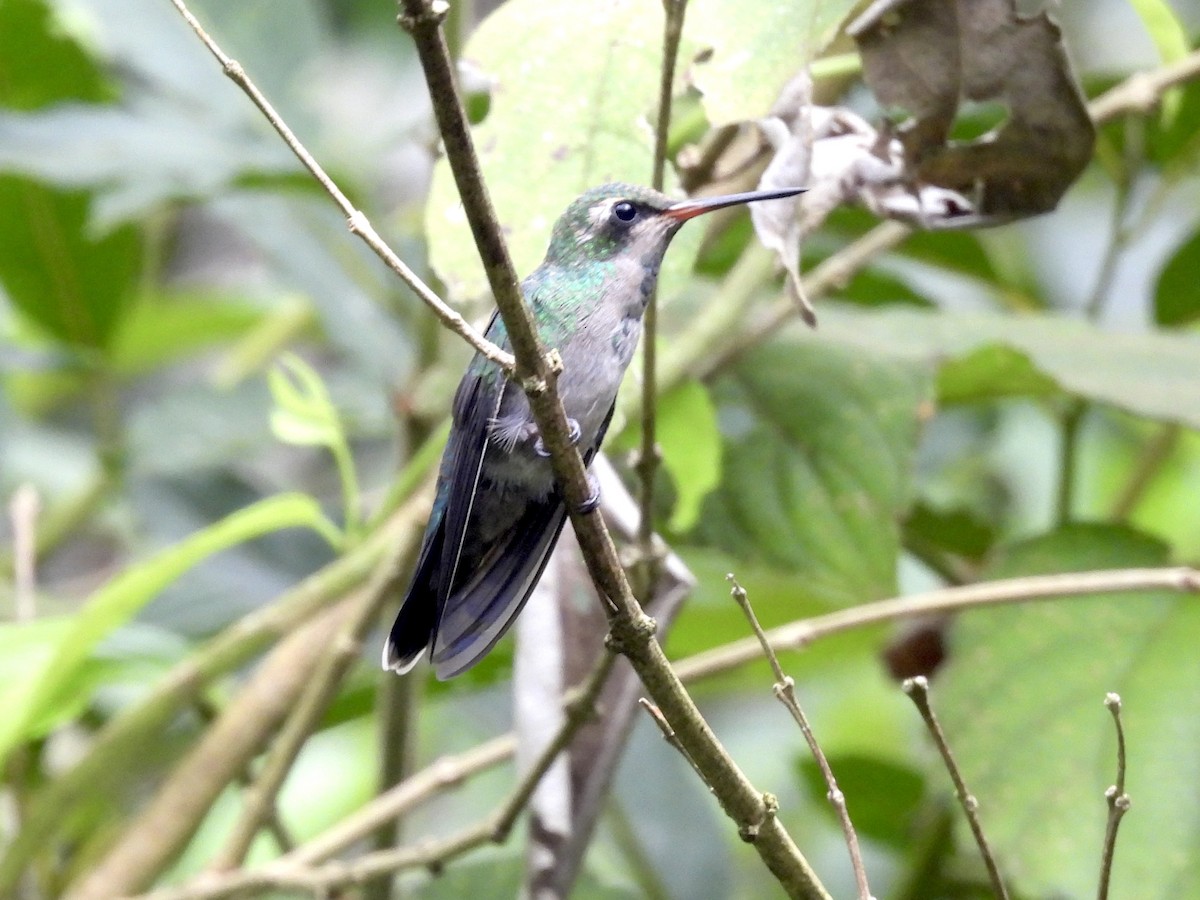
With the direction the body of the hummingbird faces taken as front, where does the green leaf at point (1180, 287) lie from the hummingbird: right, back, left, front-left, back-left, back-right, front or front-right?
front-left

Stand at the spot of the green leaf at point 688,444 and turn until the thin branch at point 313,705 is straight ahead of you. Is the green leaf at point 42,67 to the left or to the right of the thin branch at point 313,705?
right

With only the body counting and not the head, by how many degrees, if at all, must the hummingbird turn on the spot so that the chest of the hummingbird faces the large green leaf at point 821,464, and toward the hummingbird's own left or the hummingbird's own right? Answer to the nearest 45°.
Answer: approximately 45° to the hummingbird's own left

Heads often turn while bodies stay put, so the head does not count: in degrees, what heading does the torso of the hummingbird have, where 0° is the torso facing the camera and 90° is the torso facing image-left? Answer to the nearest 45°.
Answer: approximately 270°

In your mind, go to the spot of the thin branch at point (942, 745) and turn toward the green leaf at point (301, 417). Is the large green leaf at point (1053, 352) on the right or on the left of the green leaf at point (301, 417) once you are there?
right
